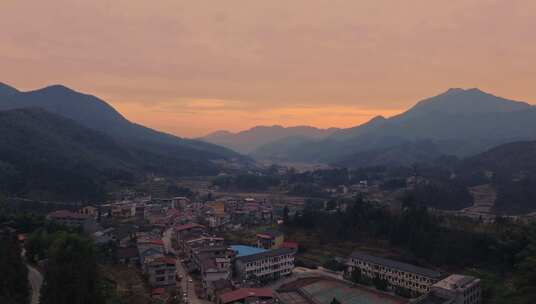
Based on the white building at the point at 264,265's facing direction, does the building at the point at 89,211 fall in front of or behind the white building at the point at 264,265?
behind

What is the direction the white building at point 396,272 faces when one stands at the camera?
facing the viewer and to the left of the viewer

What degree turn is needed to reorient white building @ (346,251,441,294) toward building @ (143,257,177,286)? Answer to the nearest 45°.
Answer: approximately 45° to its right

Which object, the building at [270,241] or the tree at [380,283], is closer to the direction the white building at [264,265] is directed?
the tree

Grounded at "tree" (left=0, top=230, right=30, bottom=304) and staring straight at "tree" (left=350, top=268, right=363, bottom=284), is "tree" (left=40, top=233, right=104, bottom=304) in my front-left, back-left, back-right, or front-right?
front-right

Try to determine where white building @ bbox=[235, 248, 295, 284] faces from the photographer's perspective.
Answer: facing the viewer and to the right of the viewer

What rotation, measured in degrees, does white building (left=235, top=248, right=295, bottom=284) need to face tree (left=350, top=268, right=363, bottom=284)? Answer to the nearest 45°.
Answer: approximately 45° to its left

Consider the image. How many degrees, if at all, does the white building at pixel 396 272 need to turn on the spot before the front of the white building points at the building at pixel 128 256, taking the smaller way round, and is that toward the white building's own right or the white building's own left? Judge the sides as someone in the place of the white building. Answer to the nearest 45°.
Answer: approximately 45° to the white building's own right

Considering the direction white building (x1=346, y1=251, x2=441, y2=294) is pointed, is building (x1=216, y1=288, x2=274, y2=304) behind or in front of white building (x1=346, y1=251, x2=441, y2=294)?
in front

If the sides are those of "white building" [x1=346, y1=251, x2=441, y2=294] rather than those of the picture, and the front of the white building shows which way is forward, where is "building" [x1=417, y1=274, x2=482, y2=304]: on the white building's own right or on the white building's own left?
on the white building's own left

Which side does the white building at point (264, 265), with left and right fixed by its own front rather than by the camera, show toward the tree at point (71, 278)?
right

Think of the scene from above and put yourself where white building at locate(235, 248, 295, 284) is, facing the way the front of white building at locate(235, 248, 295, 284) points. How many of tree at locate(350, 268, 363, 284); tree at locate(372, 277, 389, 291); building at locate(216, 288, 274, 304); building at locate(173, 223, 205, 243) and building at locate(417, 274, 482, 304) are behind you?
1
